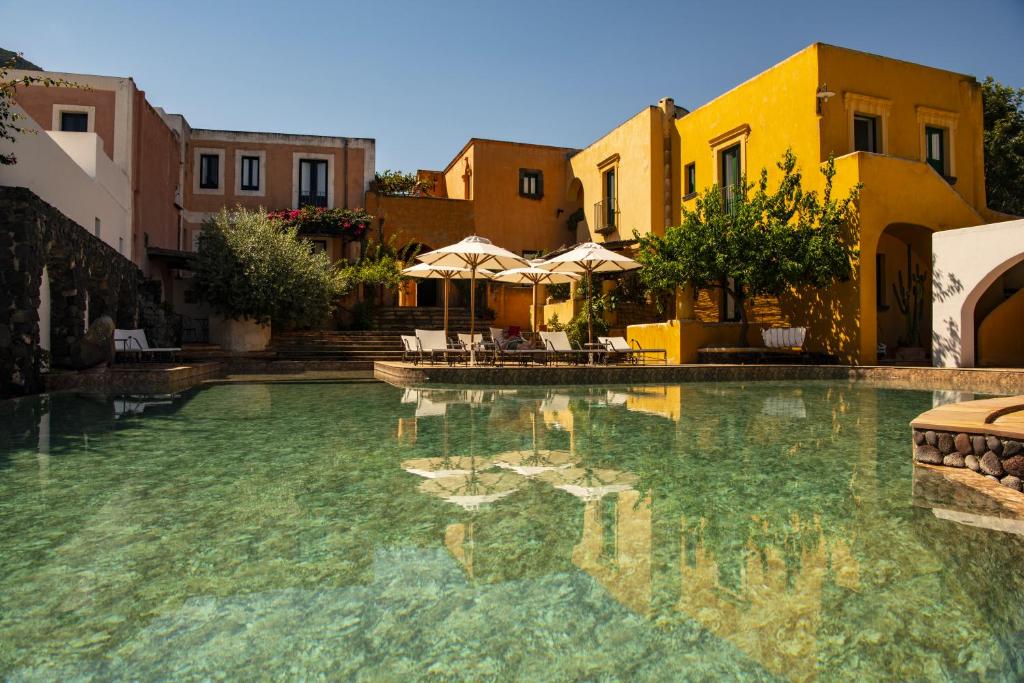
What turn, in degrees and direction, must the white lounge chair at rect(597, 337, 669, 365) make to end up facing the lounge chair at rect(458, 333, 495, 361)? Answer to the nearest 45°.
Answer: approximately 180°

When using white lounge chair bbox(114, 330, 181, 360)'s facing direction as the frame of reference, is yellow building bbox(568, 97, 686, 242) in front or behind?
in front

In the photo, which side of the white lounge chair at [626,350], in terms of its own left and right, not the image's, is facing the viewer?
right

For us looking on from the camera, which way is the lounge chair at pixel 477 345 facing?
facing the viewer and to the right of the viewer

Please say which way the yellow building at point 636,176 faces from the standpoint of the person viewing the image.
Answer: facing the viewer and to the left of the viewer

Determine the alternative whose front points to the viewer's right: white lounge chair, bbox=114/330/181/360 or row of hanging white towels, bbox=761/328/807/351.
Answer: the white lounge chair

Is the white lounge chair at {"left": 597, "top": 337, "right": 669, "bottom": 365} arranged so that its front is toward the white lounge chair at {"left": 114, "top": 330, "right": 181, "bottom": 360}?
no

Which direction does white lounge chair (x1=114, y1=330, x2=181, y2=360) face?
to the viewer's right

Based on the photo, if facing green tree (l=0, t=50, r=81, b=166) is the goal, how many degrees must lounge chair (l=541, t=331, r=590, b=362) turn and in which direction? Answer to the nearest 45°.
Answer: approximately 90° to its right

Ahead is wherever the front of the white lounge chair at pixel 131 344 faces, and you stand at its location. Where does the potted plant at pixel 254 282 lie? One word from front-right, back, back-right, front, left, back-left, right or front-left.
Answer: front-left

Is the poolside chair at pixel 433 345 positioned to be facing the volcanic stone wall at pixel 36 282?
no

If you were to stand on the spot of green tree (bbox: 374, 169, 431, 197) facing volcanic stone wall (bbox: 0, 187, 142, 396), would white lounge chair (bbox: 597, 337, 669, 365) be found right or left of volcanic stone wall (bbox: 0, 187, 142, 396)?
left

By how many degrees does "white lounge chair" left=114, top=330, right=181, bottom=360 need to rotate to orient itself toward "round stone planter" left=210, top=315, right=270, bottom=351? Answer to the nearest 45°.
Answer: approximately 45° to its left
